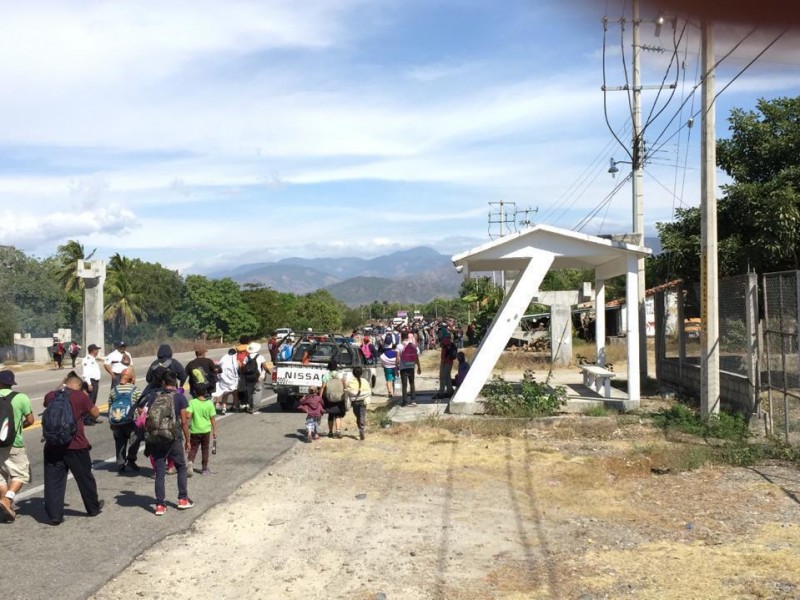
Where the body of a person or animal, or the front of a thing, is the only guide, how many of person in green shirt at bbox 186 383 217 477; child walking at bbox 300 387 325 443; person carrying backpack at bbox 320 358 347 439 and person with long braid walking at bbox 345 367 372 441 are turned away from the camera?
4

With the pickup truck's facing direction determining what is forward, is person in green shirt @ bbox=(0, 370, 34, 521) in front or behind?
behind

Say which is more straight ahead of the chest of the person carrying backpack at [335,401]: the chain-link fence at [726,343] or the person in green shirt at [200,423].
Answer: the chain-link fence

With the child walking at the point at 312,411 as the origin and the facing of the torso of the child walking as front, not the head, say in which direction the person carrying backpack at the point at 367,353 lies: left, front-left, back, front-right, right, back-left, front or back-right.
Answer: front

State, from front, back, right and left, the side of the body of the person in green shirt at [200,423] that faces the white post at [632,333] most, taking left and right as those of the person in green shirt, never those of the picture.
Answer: right

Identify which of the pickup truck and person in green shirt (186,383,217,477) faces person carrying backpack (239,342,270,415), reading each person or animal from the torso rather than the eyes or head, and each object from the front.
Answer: the person in green shirt

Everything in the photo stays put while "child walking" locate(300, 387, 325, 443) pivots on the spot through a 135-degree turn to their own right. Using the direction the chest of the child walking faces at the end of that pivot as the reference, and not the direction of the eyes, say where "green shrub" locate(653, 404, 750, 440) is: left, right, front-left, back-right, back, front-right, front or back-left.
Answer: front-left

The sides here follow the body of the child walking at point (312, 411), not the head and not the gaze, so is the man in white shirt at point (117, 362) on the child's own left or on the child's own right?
on the child's own left

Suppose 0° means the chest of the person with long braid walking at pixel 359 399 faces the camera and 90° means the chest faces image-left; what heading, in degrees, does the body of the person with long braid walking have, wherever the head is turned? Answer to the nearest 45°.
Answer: approximately 180°

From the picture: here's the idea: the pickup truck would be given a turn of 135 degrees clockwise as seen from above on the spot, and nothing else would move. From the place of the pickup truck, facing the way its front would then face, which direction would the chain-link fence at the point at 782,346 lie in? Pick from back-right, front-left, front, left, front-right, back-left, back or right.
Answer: front-left

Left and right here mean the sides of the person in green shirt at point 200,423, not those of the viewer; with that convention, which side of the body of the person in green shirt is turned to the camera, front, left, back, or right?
back

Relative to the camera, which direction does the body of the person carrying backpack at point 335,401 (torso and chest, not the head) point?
away from the camera

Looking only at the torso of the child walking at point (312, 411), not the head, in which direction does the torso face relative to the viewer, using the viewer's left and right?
facing away from the viewer

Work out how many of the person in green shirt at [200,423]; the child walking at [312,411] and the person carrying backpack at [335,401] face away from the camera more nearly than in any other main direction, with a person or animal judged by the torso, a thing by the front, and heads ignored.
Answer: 3

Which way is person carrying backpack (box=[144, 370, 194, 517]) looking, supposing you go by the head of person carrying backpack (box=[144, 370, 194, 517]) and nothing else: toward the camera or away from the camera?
away from the camera
